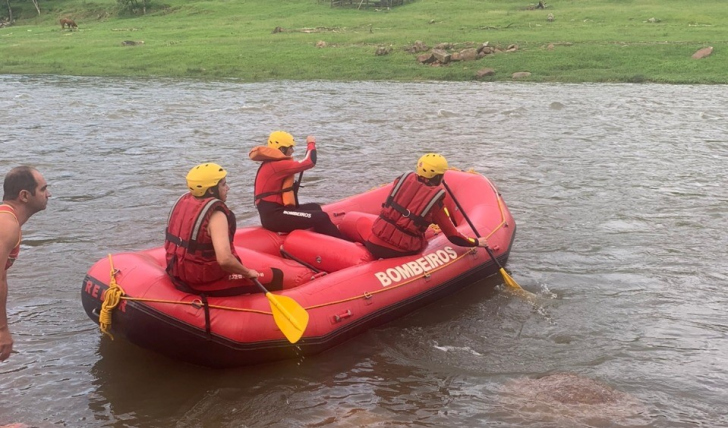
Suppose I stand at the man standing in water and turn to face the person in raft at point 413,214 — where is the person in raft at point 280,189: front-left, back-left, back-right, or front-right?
front-left

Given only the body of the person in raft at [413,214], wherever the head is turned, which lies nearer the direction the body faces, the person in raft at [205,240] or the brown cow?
the brown cow

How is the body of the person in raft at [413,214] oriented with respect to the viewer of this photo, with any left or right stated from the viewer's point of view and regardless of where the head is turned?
facing away from the viewer and to the right of the viewer

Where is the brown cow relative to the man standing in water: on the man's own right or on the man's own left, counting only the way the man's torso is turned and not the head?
on the man's own left

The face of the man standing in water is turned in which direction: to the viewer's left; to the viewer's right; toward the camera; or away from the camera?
to the viewer's right

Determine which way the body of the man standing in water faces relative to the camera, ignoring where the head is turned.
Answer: to the viewer's right

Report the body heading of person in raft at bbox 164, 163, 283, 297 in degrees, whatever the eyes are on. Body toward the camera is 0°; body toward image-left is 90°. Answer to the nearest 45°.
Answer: approximately 225°

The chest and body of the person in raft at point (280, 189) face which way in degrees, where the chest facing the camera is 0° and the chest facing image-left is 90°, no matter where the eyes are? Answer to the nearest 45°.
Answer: approximately 270°

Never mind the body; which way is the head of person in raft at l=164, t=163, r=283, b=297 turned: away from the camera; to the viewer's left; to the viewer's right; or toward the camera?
to the viewer's right

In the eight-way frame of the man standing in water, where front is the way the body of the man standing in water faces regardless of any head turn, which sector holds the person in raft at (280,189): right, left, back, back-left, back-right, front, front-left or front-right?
front-left

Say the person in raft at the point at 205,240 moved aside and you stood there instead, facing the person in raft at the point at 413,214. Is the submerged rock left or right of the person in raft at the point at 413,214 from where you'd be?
right
